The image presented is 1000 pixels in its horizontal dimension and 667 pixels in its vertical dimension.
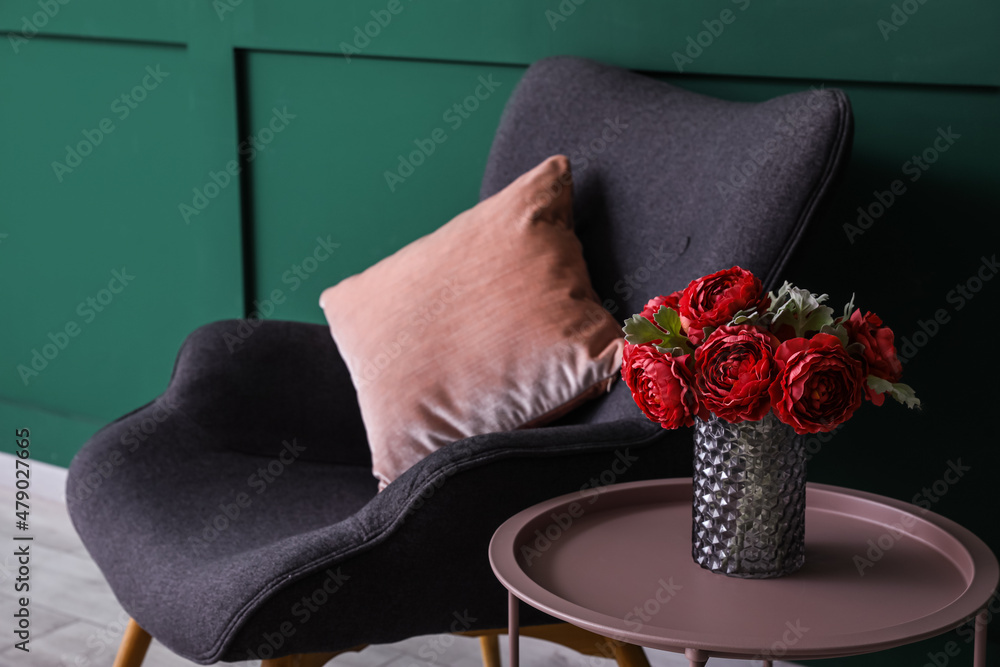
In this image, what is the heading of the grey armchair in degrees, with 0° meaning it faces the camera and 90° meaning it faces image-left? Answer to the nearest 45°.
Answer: approximately 45°
